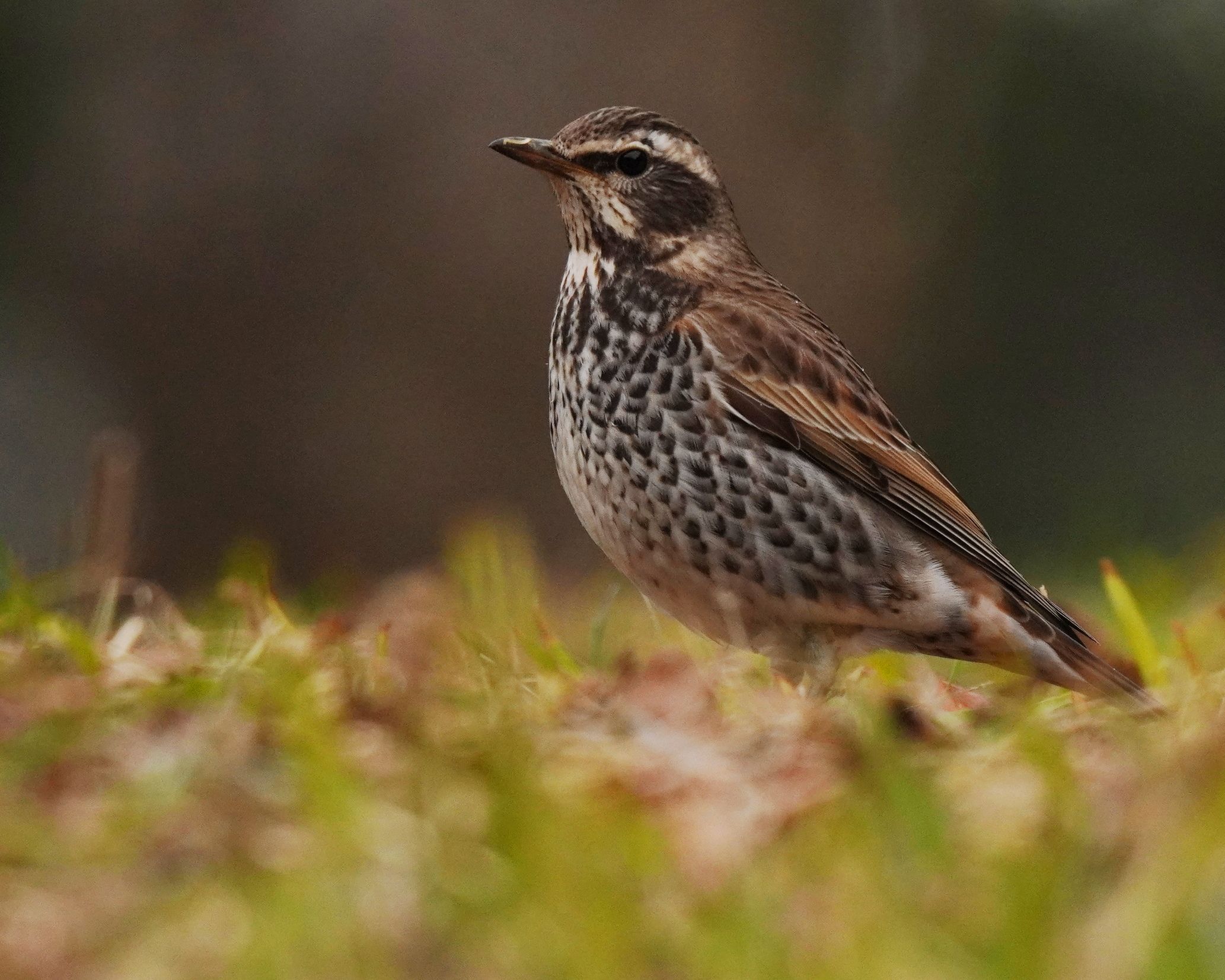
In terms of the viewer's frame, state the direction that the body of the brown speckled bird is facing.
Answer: to the viewer's left
